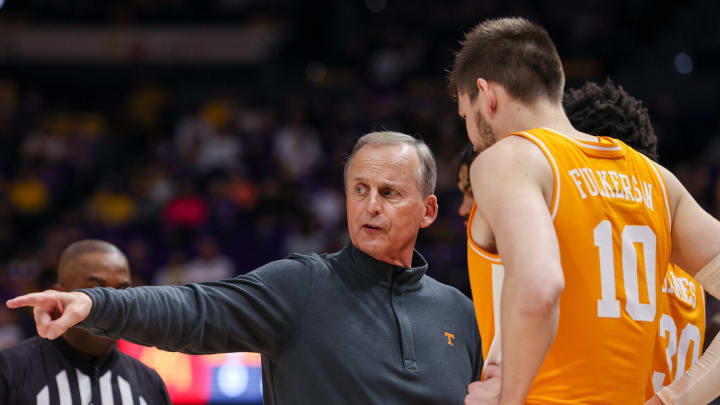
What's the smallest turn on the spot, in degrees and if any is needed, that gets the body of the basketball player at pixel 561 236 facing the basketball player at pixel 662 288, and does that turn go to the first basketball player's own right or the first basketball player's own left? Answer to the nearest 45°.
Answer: approximately 90° to the first basketball player's own right

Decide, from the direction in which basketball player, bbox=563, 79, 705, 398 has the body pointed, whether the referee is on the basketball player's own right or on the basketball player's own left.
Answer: on the basketball player's own left

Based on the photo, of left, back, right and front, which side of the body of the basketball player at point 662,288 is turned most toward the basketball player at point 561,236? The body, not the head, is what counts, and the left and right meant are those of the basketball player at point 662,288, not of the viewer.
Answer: left

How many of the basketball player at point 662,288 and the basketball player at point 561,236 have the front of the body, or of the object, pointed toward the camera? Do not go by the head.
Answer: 0

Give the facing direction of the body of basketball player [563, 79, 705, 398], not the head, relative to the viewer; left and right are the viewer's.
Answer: facing away from the viewer and to the left of the viewer

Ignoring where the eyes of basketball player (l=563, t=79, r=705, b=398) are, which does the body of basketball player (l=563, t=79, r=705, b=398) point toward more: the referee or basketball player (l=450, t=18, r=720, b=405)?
the referee

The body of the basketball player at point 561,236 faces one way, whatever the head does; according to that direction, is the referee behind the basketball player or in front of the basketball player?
in front

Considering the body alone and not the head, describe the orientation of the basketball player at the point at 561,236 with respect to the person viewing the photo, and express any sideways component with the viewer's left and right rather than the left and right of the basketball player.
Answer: facing away from the viewer and to the left of the viewer
